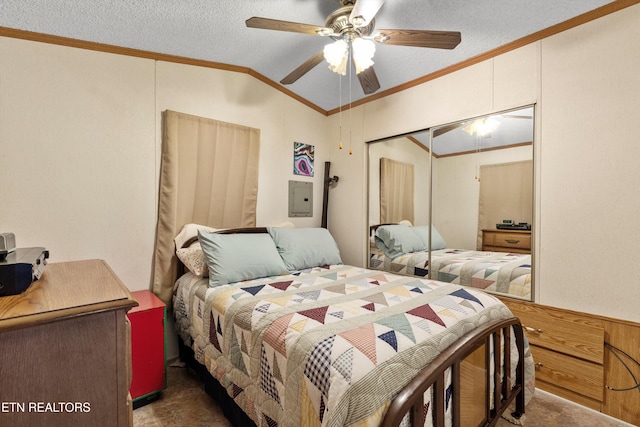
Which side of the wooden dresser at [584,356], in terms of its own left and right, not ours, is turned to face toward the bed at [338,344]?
front

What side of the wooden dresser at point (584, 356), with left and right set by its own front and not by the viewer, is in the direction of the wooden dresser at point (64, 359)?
front

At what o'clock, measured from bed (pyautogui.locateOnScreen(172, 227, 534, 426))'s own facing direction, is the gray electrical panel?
The gray electrical panel is roughly at 7 o'clock from the bed.

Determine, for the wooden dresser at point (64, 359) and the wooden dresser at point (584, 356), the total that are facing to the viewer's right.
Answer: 1

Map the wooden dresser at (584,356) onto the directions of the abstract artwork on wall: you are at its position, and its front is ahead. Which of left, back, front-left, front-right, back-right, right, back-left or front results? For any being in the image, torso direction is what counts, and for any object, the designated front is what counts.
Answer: front

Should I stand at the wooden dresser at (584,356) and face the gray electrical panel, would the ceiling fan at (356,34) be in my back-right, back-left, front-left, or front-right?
front-left

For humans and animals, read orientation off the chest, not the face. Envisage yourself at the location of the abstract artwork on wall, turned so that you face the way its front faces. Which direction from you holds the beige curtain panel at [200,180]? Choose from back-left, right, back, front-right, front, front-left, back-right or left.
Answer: right

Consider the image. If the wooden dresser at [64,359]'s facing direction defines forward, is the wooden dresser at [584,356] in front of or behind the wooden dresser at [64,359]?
in front

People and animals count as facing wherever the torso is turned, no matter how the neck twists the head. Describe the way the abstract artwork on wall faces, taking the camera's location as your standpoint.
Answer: facing the viewer and to the right of the viewer

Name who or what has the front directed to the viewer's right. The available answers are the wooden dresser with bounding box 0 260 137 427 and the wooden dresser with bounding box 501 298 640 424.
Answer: the wooden dresser with bounding box 0 260 137 427

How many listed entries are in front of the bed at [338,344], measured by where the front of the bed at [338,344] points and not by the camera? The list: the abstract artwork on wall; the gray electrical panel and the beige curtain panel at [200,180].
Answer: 0

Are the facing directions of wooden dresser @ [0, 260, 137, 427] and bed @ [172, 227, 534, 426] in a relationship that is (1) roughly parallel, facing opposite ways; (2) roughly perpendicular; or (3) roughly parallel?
roughly perpendicular

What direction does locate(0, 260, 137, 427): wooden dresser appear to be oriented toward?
to the viewer's right

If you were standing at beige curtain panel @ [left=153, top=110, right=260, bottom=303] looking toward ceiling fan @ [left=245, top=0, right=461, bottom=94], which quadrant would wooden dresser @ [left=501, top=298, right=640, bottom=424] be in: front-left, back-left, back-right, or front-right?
front-left

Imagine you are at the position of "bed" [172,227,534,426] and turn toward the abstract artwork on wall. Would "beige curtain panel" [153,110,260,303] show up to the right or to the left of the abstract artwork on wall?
left

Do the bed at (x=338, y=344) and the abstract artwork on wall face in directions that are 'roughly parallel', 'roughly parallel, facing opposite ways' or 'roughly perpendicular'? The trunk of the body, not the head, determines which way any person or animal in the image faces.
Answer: roughly parallel

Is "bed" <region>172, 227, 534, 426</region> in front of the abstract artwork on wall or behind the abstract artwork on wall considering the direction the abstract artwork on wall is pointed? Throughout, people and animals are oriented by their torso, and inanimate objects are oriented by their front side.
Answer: in front

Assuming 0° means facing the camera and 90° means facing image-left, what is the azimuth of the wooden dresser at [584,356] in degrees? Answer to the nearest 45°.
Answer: approximately 45°

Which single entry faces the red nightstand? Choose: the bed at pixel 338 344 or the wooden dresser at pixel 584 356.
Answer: the wooden dresser
